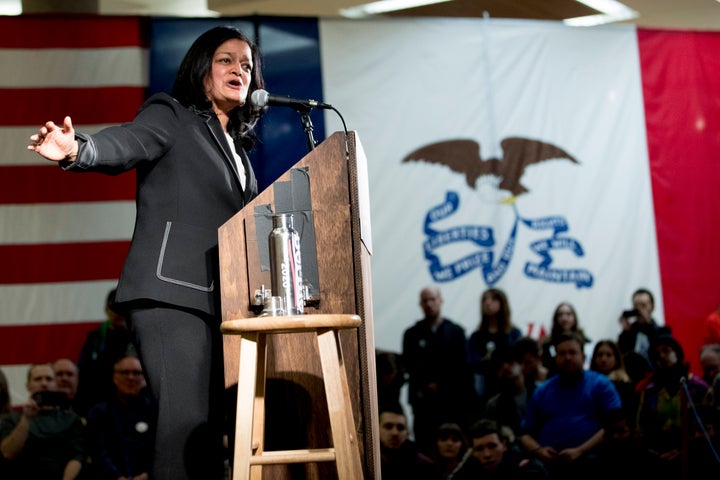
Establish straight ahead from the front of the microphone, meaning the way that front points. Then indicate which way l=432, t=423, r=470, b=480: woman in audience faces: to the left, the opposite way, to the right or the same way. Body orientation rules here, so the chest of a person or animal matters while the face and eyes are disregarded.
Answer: to the left

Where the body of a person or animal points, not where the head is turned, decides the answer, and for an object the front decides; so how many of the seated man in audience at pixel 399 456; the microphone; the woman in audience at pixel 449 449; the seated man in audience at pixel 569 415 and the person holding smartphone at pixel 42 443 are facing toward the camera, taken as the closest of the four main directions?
4

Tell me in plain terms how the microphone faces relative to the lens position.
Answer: facing to the left of the viewer

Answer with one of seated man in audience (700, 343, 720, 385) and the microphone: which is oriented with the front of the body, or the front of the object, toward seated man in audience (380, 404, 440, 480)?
seated man in audience (700, 343, 720, 385)

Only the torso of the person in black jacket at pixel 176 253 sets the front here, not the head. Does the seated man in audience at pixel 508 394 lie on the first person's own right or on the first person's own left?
on the first person's own left

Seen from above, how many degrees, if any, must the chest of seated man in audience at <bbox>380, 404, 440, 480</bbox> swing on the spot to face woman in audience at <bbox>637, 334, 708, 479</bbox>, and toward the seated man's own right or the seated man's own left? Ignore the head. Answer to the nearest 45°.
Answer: approximately 90° to the seated man's own left

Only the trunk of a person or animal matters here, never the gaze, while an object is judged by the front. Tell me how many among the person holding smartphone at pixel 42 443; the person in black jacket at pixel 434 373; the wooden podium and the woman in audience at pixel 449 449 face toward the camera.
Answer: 3

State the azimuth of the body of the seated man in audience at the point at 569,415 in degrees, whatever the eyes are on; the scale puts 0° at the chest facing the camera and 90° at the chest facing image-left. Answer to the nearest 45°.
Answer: approximately 0°

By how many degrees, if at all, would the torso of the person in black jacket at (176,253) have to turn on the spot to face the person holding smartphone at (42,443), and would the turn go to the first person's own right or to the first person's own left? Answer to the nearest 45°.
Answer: approximately 135° to the first person's own left
